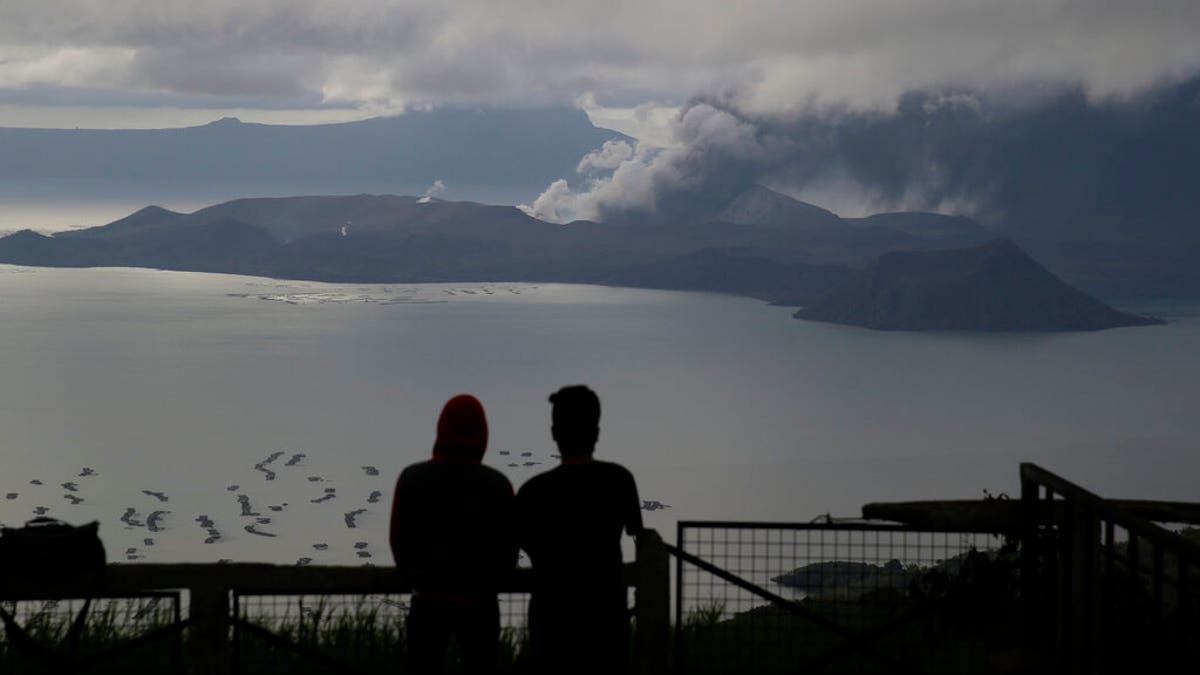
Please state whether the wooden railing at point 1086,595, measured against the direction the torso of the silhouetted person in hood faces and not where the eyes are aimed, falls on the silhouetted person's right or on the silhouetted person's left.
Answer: on the silhouetted person's right

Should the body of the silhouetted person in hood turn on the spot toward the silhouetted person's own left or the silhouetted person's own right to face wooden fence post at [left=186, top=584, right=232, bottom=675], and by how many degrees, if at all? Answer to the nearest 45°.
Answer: approximately 45° to the silhouetted person's own left

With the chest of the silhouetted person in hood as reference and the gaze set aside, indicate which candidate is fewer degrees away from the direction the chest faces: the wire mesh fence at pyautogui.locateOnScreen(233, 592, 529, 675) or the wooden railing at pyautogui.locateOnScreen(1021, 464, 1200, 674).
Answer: the wire mesh fence

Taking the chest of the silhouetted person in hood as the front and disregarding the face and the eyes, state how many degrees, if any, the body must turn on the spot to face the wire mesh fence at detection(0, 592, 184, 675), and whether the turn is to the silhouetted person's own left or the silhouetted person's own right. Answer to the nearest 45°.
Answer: approximately 45° to the silhouetted person's own left

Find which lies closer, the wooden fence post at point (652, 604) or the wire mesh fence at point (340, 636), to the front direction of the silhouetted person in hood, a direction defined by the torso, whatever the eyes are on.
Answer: the wire mesh fence

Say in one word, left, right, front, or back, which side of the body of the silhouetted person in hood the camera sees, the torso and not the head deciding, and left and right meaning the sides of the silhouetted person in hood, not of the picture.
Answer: back
